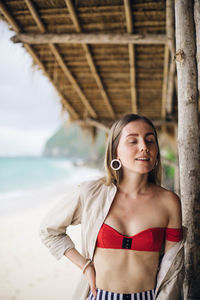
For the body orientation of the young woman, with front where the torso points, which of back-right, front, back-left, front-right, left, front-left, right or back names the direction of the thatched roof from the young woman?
back

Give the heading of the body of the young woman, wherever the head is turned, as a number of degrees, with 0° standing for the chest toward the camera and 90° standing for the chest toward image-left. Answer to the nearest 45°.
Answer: approximately 0°
